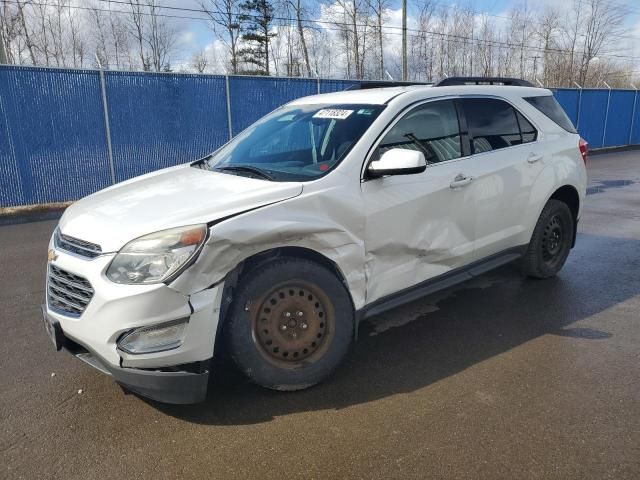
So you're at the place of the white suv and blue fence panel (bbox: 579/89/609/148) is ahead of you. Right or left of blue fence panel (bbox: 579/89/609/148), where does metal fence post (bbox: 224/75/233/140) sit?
left

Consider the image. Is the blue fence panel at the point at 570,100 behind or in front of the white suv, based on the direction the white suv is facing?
behind

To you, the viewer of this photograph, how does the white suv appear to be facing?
facing the viewer and to the left of the viewer

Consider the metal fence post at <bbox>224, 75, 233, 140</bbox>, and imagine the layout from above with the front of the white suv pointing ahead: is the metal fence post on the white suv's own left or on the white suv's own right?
on the white suv's own right

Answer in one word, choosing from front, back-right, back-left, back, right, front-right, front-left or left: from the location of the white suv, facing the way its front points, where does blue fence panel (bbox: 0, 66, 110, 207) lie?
right

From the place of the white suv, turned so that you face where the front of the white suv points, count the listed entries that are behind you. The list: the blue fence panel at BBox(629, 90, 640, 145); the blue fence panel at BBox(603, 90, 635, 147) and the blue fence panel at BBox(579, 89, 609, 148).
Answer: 3

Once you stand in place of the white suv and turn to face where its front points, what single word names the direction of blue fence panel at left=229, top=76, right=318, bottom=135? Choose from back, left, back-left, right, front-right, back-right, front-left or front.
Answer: back-right

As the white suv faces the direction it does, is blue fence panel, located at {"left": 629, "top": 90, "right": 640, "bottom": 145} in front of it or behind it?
behind

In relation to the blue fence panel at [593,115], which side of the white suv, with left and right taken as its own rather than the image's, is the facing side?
back

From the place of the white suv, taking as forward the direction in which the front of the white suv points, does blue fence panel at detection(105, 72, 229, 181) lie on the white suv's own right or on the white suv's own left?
on the white suv's own right

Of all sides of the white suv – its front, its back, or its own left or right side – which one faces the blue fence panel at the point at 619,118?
back

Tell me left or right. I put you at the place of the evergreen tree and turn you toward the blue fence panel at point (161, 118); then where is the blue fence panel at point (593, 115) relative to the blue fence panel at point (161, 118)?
left
